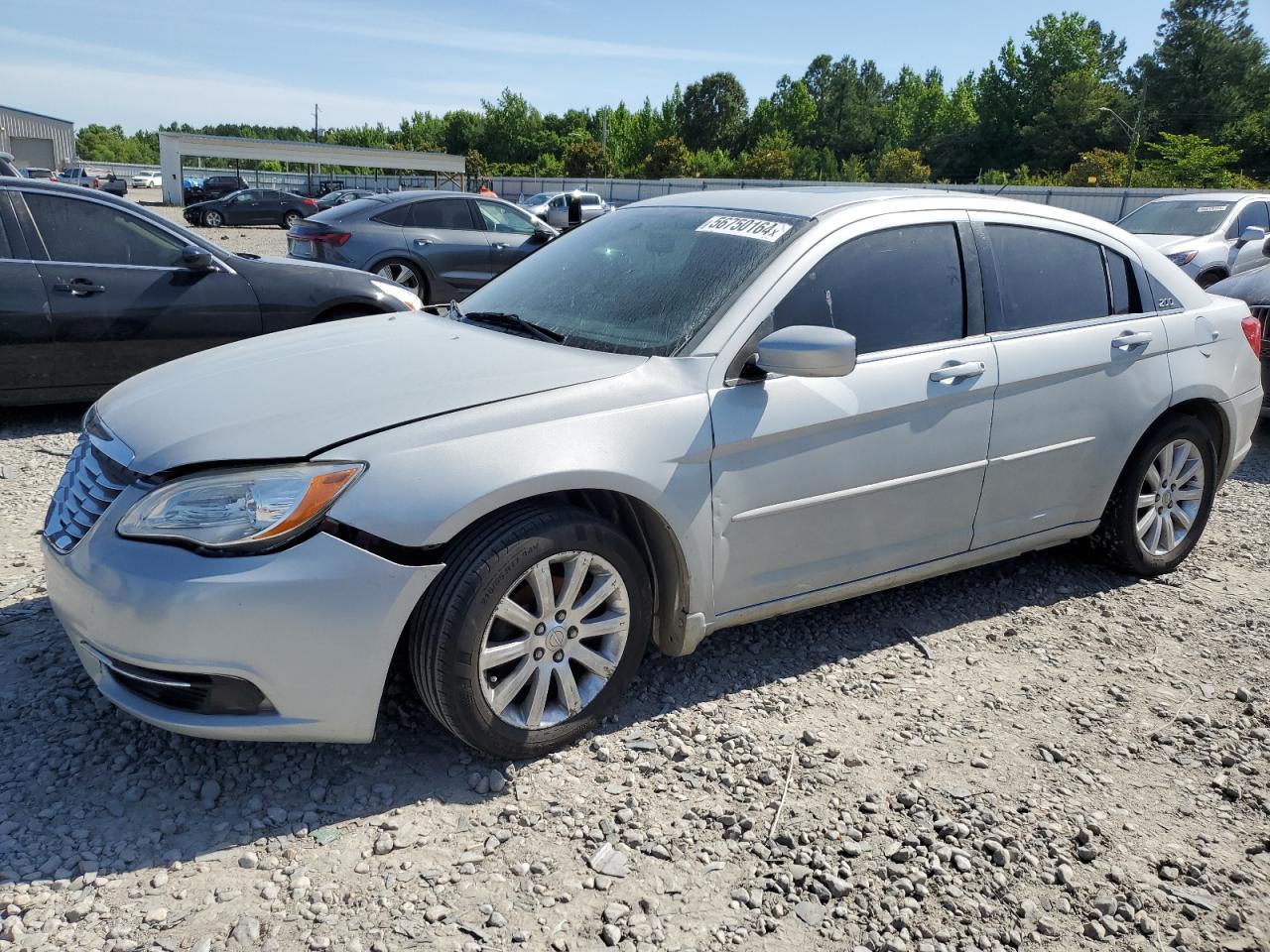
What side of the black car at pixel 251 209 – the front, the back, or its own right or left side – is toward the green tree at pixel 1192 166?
back

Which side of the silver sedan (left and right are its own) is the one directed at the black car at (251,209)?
right

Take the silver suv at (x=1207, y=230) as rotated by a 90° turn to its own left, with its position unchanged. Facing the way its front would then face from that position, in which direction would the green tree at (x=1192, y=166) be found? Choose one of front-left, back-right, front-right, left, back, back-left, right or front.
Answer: back-left

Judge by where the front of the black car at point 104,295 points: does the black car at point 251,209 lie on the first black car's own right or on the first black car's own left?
on the first black car's own left

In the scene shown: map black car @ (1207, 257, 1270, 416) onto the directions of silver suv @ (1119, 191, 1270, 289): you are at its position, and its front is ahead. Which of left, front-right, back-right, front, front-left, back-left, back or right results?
front-left

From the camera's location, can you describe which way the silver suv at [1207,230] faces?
facing the viewer and to the left of the viewer

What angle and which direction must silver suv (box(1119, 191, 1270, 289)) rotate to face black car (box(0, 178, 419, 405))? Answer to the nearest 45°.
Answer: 0° — it already faces it

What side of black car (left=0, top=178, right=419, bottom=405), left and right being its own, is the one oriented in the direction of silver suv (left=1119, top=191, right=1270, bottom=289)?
front

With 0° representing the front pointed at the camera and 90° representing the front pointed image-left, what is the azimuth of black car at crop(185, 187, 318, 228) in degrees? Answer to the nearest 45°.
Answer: approximately 90°

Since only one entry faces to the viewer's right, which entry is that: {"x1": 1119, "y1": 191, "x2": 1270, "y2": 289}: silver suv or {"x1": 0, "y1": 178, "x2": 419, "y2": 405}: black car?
the black car

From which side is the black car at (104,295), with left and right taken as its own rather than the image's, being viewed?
right

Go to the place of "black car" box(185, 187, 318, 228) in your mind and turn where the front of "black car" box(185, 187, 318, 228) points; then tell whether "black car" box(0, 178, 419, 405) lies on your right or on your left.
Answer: on your left

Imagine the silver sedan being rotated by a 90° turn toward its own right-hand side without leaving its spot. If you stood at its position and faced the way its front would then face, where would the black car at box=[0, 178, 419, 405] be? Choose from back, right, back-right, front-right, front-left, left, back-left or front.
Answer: front

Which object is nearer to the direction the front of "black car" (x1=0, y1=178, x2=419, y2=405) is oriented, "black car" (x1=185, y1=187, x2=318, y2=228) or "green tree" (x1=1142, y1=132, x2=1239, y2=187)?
the green tree
